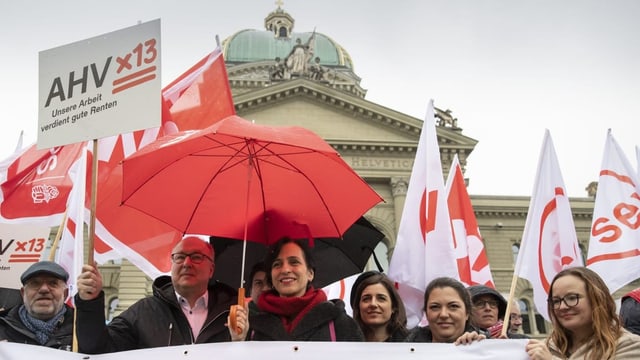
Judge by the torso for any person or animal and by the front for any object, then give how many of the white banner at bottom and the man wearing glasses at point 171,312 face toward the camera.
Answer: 2

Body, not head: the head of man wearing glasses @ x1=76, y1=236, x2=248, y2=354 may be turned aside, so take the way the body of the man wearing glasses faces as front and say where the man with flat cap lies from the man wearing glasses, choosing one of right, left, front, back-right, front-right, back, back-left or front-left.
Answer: back-right

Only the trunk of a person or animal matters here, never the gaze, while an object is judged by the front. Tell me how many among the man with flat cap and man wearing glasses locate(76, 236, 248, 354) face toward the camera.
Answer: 2

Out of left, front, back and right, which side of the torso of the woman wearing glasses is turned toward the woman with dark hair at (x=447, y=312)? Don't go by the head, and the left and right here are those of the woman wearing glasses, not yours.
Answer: right

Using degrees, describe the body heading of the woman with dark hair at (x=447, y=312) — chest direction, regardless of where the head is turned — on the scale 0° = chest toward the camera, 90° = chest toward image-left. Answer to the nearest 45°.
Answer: approximately 0°
